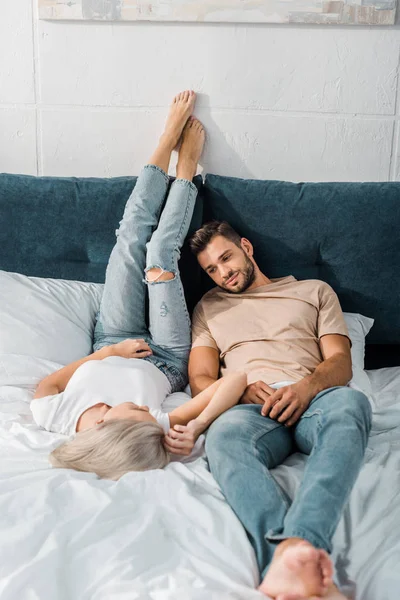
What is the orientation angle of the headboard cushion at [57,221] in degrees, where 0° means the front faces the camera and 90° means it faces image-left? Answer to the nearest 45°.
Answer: approximately 0°

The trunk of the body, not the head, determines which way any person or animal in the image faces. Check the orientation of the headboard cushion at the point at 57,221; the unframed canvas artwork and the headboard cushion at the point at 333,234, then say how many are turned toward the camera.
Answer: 3

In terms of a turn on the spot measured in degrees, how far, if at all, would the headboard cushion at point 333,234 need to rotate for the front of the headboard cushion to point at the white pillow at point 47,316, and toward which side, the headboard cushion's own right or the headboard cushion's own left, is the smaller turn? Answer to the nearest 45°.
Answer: approximately 90° to the headboard cushion's own right

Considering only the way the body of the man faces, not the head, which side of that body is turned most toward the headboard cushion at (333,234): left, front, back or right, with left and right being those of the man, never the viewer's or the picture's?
back

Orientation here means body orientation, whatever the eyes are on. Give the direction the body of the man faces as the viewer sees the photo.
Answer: toward the camera

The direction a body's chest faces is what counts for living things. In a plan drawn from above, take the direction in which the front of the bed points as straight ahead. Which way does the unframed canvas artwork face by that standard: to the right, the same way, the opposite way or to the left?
the same way

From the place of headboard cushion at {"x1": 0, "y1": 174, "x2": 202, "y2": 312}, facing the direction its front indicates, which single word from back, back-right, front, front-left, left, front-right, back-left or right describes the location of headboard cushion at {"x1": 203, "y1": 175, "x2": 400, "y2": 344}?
left

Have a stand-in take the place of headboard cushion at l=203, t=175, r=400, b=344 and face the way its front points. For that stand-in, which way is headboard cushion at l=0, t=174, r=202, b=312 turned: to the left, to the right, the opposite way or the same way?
the same way

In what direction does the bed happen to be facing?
toward the camera

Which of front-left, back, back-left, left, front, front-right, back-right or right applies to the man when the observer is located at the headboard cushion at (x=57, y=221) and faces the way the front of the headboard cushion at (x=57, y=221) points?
front-left

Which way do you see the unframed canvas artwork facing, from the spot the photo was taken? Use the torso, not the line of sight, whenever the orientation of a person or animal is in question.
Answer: facing the viewer

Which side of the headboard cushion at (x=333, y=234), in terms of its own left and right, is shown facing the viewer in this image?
front

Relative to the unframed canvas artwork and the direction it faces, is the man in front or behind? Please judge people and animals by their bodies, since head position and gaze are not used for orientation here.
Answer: in front

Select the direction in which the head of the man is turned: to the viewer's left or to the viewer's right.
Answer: to the viewer's left

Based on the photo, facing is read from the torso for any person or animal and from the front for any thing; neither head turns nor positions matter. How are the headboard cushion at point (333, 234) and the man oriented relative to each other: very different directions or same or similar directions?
same or similar directions

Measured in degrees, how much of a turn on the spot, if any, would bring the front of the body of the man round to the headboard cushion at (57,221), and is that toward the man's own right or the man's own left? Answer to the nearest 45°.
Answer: approximately 135° to the man's own right

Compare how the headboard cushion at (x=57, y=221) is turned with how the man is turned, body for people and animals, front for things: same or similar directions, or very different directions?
same or similar directions

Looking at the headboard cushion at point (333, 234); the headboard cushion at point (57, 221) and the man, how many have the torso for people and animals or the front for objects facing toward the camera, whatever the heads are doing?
3

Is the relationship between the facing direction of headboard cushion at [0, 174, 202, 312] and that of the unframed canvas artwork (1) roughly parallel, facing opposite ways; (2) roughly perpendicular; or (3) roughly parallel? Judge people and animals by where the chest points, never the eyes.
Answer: roughly parallel

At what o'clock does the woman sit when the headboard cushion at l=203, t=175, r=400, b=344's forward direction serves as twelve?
The woman is roughly at 2 o'clock from the headboard cushion.
